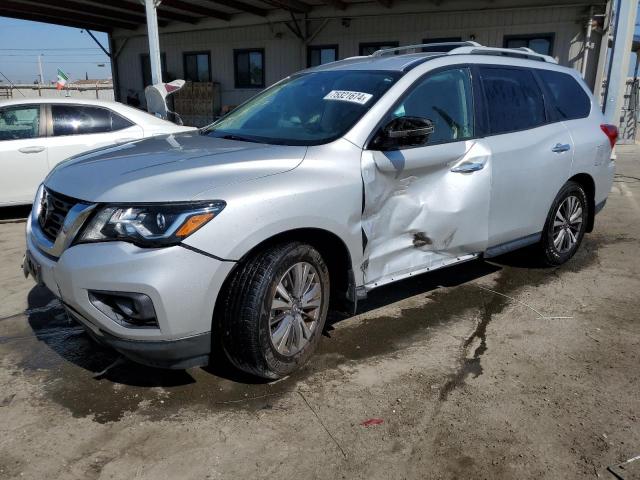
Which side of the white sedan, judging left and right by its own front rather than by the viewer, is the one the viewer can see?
left

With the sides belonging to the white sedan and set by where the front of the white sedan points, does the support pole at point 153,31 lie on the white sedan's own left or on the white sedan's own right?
on the white sedan's own right

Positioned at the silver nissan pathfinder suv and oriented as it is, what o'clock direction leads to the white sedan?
The white sedan is roughly at 3 o'clock from the silver nissan pathfinder suv.

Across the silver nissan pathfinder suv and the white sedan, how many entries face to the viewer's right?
0

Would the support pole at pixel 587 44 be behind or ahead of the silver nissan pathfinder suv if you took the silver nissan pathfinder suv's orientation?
behind

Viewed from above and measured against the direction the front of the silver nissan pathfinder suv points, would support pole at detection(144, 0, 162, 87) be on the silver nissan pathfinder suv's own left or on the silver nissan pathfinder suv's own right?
on the silver nissan pathfinder suv's own right

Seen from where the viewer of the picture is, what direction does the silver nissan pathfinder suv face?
facing the viewer and to the left of the viewer

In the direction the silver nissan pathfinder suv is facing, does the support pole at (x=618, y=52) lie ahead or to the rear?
to the rear
